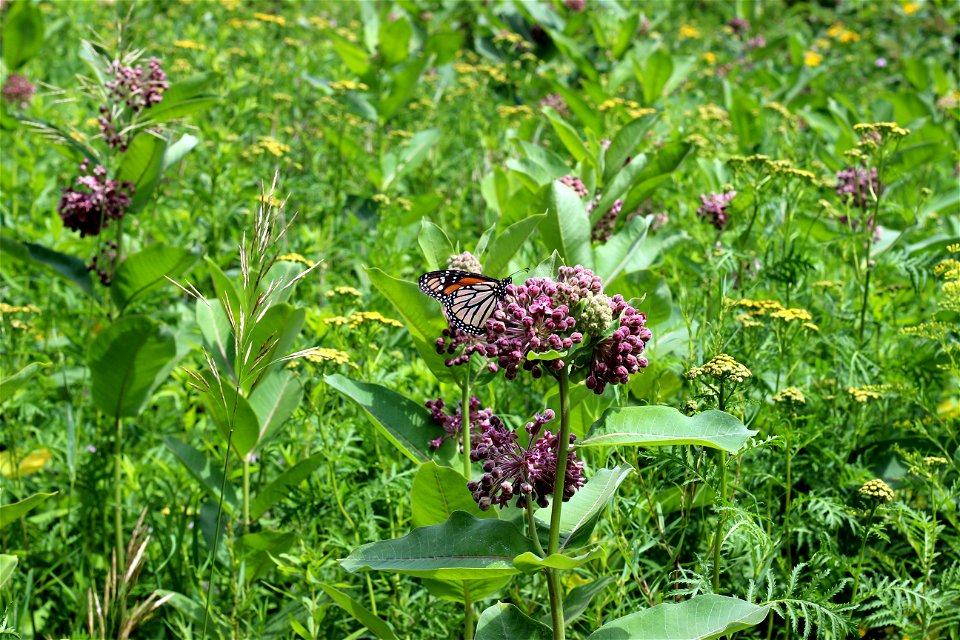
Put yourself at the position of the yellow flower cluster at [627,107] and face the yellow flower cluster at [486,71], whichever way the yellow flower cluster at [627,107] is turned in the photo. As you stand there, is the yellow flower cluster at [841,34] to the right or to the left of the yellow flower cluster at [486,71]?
right

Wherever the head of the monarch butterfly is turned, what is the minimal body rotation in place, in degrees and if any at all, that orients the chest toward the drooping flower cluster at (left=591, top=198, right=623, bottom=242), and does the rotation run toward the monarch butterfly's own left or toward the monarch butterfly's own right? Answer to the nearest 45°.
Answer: approximately 90° to the monarch butterfly's own left

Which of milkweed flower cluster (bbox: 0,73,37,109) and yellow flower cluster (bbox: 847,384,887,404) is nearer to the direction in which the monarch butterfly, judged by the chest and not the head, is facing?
the yellow flower cluster

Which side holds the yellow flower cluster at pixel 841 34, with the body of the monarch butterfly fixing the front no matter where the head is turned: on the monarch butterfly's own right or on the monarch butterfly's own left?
on the monarch butterfly's own left

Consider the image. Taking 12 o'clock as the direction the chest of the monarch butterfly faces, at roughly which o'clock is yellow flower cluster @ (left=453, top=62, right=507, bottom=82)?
The yellow flower cluster is roughly at 9 o'clock from the monarch butterfly.

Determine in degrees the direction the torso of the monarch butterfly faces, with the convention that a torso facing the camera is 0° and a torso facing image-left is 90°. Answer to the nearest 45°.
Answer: approximately 270°

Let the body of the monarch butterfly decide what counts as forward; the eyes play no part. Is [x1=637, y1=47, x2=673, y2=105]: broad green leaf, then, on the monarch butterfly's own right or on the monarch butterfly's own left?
on the monarch butterfly's own left

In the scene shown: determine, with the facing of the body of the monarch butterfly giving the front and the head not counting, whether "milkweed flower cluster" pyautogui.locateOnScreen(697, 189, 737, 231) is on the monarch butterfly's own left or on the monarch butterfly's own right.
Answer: on the monarch butterfly's own left

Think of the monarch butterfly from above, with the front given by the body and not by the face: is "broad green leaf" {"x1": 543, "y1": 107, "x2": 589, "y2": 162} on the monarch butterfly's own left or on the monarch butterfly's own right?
on the monarch butterfly's own left
